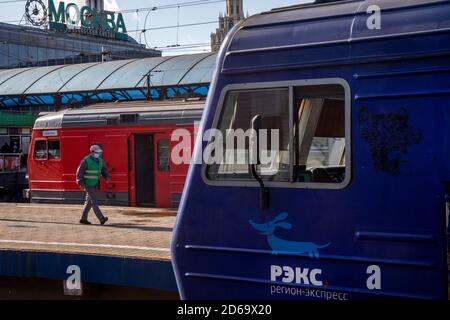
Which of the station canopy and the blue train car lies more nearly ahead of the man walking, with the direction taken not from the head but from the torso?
the blue train car

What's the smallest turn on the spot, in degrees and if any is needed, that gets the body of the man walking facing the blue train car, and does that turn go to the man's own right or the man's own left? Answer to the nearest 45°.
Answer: approximately 45° to the man's own right

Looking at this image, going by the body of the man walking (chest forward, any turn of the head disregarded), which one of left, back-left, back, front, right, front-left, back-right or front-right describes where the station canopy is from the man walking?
back-left

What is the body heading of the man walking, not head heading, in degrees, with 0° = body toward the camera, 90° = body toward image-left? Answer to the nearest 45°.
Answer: approximately 315°
